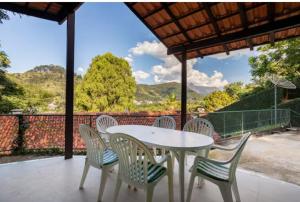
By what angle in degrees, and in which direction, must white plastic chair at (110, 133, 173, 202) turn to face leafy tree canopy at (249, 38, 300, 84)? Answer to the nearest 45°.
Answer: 0° — it already faces it

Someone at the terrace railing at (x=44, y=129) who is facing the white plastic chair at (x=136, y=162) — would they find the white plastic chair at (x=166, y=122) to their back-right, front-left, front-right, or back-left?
front-left

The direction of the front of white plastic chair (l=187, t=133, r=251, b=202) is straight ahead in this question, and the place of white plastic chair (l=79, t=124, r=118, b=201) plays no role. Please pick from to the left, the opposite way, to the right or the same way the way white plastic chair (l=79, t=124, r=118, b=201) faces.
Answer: to the right

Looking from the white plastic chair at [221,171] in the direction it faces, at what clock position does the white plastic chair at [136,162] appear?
the white plastic chair at [136,162] is roughly at 11 o'clock from the white plastic chair at [221,171].

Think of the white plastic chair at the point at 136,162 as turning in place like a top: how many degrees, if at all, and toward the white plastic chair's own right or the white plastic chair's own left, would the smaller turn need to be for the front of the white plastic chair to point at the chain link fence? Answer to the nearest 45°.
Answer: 0° — it already faces it

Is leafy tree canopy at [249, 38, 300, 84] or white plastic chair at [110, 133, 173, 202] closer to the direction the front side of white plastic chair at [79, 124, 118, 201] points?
the leafy tree canopy

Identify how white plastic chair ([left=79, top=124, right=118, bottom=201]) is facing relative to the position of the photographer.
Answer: facing away from the viewer and to the right of the viewer

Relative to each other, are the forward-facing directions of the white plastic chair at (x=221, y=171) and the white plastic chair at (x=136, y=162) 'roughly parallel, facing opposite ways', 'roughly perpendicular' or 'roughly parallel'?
roughly perpendicular

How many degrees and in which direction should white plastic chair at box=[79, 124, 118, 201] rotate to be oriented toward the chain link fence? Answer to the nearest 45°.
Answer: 0° — it already faces it

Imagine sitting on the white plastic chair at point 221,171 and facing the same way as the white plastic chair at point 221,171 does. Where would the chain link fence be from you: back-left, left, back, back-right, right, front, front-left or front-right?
right

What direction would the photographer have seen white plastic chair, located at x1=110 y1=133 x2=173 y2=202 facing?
facing away from the viewer and to the right of the viewer

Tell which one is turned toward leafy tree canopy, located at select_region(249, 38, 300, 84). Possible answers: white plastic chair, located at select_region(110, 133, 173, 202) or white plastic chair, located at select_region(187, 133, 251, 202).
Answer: white plastic chair, located at select_region(110, 133, 173, 202)

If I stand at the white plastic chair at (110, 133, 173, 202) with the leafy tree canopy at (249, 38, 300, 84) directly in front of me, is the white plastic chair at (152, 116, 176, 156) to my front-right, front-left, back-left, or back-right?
front-left

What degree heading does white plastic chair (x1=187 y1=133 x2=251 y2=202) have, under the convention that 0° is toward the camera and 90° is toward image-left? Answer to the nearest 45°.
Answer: approximately 90°

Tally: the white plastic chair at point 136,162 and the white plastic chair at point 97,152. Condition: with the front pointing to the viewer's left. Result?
0

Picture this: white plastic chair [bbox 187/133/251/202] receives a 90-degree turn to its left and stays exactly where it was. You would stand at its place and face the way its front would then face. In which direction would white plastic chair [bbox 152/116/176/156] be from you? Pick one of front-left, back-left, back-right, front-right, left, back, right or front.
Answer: back-right

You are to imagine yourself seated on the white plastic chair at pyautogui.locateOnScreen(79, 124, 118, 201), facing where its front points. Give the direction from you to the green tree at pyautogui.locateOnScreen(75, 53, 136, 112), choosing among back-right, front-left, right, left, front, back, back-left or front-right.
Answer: front-left
